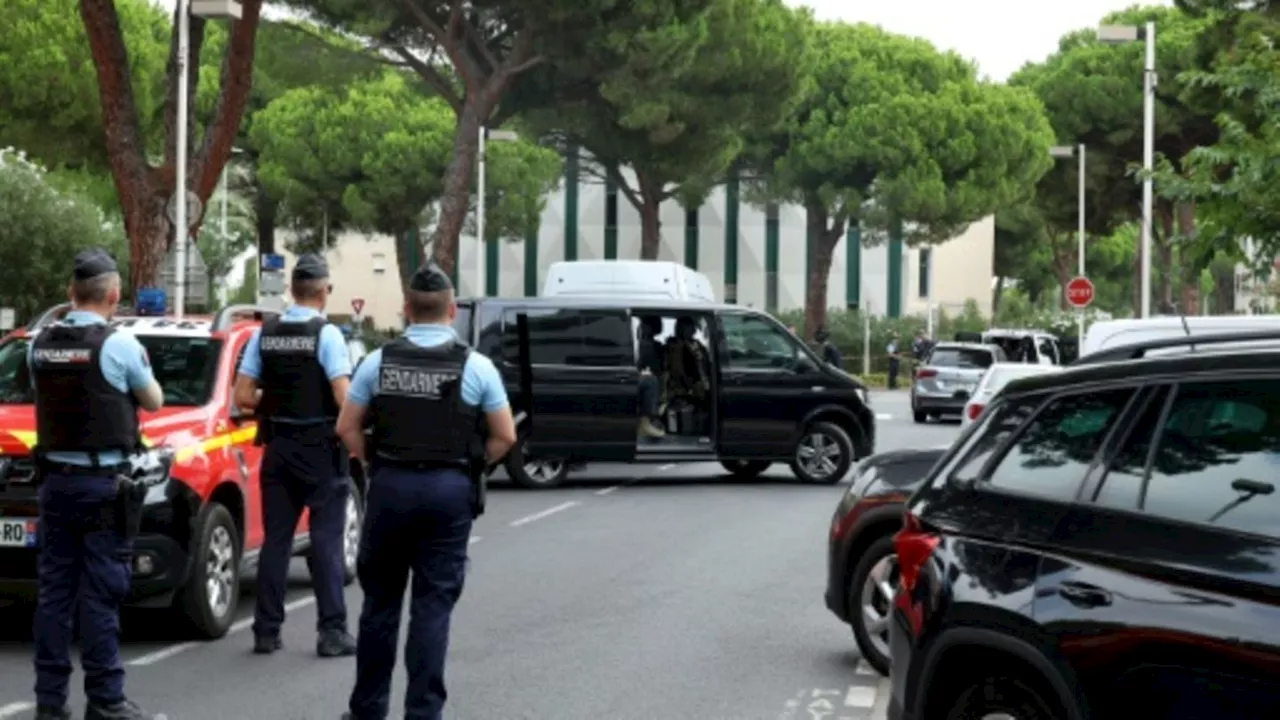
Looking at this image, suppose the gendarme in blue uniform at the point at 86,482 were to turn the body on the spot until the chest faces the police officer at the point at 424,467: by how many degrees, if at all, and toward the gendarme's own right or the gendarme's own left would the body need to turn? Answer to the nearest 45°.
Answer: approximately 90° to the gendarme's own right

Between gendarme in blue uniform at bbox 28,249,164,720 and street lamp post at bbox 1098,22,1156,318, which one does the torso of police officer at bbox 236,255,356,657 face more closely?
the street lamp post

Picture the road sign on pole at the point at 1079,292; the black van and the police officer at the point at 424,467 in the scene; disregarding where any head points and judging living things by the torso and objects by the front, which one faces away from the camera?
the police officer

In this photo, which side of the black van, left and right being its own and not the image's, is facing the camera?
right

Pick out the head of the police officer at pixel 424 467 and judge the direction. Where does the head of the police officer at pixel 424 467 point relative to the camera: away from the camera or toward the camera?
away from the camera

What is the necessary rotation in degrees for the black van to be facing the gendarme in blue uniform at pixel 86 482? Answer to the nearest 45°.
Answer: approximately 90° to its right

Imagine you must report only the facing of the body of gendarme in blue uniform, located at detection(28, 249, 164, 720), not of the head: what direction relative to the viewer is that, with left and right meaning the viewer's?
facing away from the viewer and to the right of the viewer

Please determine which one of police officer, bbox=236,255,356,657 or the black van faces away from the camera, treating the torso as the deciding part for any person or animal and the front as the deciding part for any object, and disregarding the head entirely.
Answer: the police officer

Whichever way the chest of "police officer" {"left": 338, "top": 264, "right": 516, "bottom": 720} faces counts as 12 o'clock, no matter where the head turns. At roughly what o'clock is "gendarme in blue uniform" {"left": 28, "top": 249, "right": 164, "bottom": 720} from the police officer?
The gendarme in blue uniform is roughly at 10 o'clock from the police officer.

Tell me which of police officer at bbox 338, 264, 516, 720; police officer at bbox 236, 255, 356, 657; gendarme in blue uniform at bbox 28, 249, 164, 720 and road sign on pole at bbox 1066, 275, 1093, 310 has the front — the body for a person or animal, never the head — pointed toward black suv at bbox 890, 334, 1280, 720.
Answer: the road sign on pole

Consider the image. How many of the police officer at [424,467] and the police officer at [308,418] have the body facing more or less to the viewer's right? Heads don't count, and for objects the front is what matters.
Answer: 0

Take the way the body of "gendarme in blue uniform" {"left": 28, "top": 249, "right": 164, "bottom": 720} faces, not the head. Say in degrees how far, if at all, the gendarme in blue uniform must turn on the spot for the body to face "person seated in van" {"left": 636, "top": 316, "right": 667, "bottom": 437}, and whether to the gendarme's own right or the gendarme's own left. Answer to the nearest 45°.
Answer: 0° — they already face them

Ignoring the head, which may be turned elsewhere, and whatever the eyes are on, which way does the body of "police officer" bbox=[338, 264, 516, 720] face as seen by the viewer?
away from the camera
